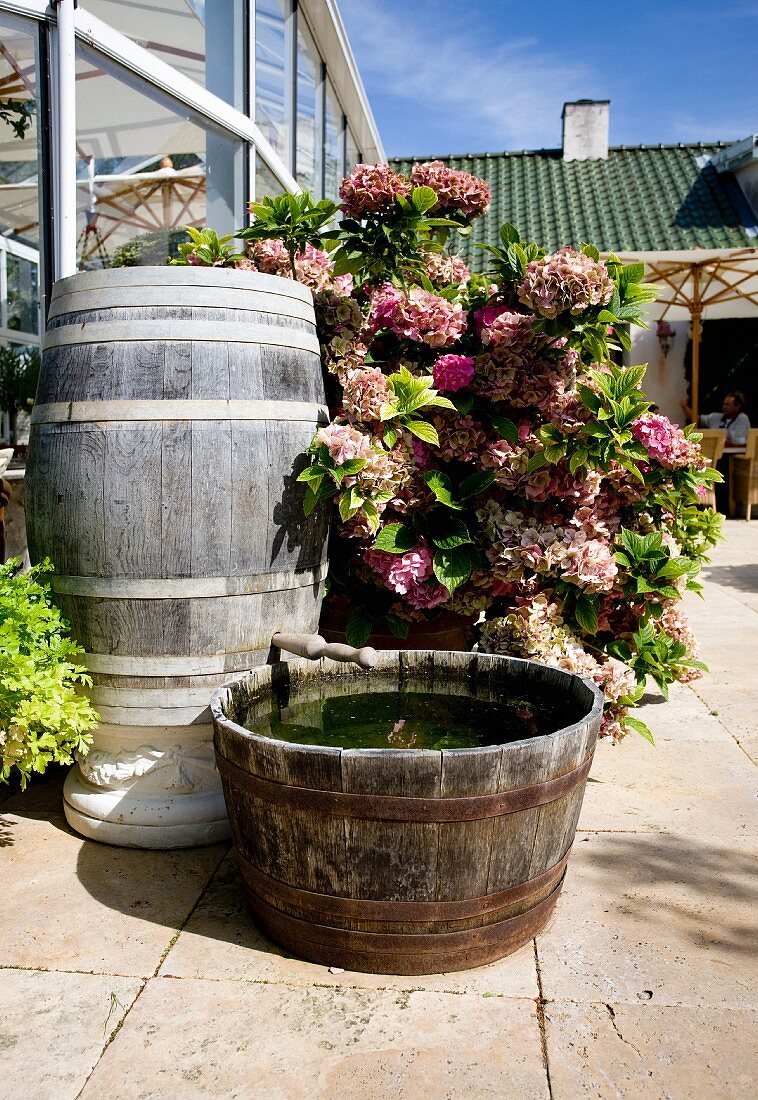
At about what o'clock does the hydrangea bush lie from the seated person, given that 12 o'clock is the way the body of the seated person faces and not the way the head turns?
The hydrangea bush is roughly at 11 o'clock from the seated person.

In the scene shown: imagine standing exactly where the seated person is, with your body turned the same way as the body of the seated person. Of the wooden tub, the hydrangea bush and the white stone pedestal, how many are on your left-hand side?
3

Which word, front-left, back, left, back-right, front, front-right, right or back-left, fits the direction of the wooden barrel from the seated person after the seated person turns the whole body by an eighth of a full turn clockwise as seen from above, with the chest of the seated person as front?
back-left

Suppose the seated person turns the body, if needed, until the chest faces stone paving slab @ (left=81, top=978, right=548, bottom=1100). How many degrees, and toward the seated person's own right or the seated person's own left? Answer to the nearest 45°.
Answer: approximately 90° to the seated person's own left

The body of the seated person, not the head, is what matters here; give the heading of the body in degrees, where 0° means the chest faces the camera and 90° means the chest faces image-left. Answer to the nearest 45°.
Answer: approximately 90°

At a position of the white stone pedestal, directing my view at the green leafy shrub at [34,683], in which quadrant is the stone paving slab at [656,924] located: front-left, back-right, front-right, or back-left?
back-left

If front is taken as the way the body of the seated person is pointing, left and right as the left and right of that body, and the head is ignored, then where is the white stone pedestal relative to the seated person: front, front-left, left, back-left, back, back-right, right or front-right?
left

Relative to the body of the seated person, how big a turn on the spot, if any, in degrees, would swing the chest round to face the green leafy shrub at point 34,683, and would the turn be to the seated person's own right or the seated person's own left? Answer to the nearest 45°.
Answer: approximately 90° to the seated person's own left

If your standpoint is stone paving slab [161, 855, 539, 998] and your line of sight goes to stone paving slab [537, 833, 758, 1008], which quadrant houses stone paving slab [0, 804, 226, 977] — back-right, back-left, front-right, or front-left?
back-left

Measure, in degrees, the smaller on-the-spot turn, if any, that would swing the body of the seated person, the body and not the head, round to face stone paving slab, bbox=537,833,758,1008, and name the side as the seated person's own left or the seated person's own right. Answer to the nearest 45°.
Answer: approximately 90° to the seated person's own left
